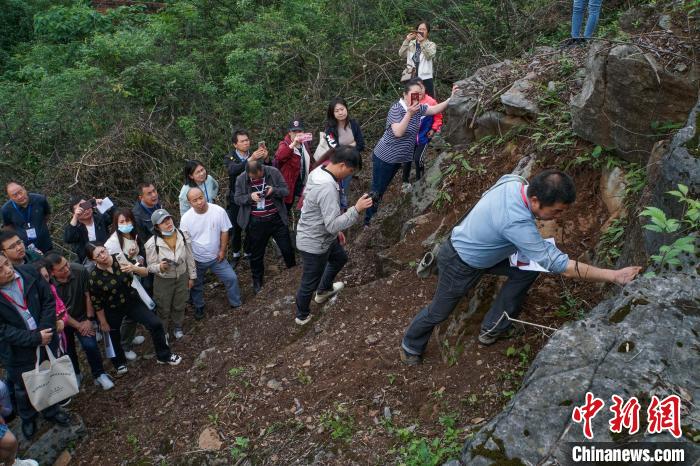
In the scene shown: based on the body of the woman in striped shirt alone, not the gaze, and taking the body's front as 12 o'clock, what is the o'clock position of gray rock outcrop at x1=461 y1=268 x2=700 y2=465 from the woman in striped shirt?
The gray rock outcrop is roughly at 1 o'clock from the woman in striped shirt.

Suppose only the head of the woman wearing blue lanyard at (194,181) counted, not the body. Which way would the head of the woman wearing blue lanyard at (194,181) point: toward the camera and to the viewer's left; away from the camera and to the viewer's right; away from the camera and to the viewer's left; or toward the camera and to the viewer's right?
toward the camera and to the viewer's right

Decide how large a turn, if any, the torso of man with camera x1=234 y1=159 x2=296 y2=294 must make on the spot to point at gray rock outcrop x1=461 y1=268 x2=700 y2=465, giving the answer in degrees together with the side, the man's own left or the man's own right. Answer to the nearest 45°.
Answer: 0° — they already face it

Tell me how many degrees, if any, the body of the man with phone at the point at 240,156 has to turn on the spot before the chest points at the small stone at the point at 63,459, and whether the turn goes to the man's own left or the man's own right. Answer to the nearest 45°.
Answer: approximately 90° to the man's own right

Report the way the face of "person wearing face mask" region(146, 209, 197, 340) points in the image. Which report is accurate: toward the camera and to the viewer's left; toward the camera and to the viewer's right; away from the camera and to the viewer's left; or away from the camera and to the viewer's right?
toward the camera and to the viewer's right

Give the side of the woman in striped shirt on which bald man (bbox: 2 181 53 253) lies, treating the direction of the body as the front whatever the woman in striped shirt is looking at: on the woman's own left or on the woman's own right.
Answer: on the woman's own right

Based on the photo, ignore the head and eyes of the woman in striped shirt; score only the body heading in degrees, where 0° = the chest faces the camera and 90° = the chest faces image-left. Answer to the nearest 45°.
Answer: approximately 315°

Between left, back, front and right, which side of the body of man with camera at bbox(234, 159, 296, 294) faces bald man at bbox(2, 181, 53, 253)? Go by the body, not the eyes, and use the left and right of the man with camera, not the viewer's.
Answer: right

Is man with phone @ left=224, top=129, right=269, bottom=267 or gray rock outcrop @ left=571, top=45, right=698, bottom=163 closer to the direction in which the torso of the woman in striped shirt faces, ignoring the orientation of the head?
the gray rock outcrop

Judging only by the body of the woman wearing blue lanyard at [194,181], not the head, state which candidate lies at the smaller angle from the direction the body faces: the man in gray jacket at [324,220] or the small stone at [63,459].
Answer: the man in gray jacket
